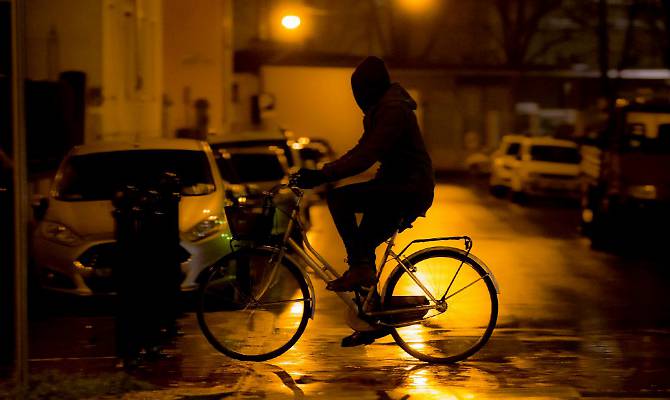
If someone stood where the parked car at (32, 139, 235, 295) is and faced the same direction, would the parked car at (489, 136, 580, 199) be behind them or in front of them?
behind

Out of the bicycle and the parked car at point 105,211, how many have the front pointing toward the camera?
1

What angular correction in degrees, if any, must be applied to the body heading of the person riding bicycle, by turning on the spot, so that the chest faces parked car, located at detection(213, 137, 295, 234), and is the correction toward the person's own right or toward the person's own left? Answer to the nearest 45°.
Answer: approximately 90° to the person's own right

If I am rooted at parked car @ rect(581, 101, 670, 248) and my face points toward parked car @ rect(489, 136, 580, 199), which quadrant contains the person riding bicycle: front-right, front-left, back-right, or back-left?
back-left

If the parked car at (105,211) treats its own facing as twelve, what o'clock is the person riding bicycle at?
The person riding bicycle is roughly at 11 o'clock from the parked car.

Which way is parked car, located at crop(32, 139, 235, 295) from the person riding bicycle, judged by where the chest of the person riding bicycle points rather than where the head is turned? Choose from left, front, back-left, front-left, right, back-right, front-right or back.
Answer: front-right

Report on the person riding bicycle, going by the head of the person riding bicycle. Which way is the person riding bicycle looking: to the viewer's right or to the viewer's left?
to the viewer's left

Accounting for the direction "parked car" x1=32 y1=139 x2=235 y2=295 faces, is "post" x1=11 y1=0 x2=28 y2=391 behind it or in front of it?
in front

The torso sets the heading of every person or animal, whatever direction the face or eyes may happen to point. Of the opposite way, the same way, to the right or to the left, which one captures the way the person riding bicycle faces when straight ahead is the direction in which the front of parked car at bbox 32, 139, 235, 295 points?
to the right

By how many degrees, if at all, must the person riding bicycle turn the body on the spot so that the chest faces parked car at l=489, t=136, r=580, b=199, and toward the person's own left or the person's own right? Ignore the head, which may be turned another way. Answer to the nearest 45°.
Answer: approximately 90° to the person's own right

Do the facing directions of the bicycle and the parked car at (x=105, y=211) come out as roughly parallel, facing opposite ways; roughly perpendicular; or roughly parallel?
roughly perpendicular

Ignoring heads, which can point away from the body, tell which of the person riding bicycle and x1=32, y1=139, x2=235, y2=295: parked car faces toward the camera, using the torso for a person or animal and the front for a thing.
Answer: the parked car

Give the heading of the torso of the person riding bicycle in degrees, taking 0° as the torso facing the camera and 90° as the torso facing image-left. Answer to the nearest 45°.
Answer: approximately 90°

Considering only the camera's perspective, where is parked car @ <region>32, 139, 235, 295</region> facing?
facing the viewer

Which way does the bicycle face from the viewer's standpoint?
to the viewer's left

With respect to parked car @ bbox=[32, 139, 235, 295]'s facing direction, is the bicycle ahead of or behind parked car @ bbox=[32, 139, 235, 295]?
ahead
